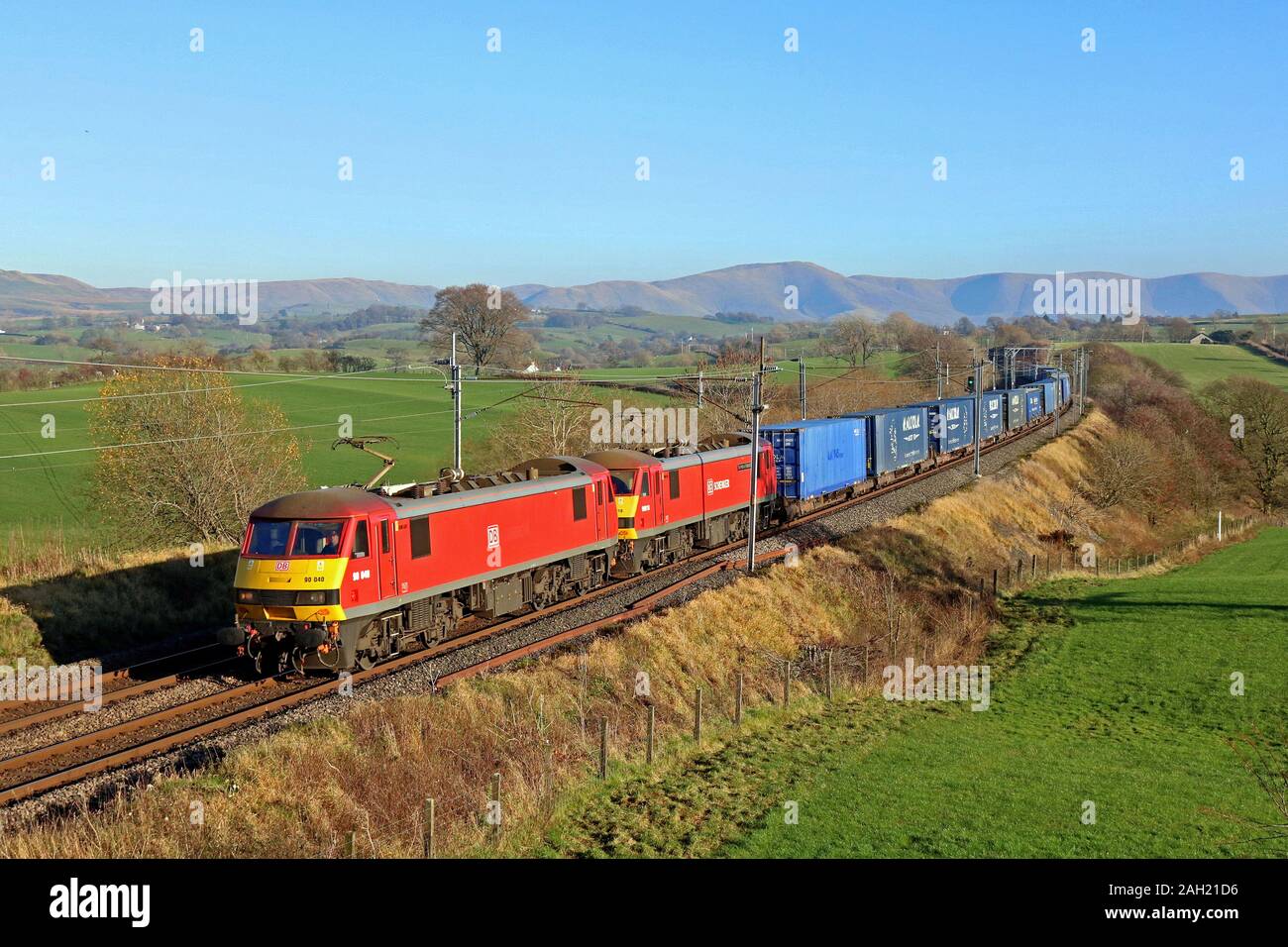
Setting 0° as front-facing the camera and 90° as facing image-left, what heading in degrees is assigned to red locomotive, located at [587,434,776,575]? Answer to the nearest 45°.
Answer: approximately 45°

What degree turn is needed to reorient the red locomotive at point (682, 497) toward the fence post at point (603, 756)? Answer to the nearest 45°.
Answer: approximately 45° to its left

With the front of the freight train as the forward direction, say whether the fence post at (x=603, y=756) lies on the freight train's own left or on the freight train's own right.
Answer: on the freight train's own left

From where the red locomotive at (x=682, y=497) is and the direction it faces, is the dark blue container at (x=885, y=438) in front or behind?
behind

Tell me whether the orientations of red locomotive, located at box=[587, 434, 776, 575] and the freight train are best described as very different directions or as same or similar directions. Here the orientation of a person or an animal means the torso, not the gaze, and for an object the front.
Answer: same or similar directions

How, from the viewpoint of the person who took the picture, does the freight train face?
facing the viewer and to the left of the viewer

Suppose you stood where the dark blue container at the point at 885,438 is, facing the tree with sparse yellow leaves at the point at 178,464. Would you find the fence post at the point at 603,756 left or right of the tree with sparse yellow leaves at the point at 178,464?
left

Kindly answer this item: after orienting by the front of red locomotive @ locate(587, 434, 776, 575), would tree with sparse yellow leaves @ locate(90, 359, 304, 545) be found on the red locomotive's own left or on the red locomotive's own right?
on the red locomotive's own right
